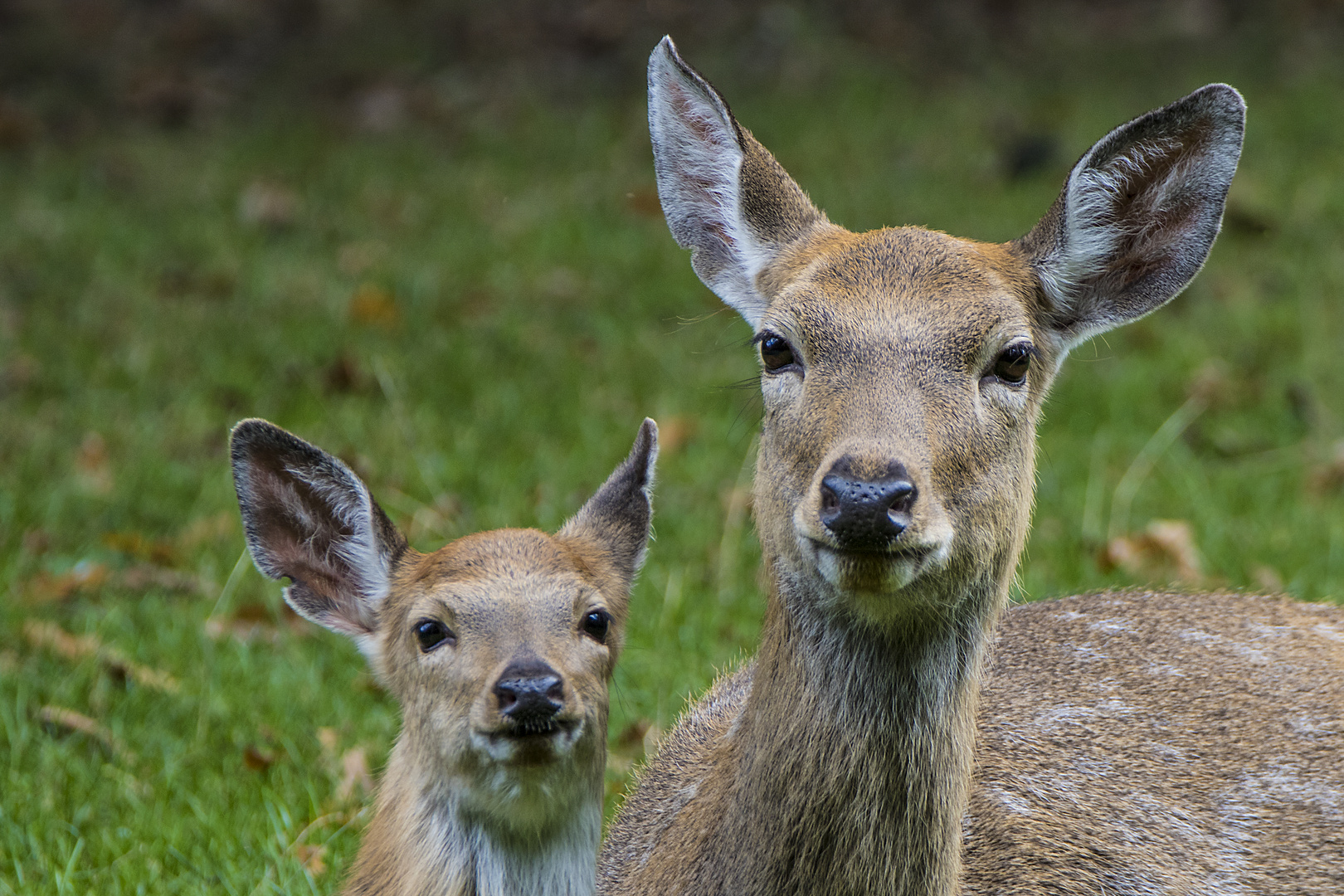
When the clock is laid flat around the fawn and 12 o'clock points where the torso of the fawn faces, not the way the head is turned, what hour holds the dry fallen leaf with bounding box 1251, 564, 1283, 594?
The dry fallen leaf is roughly at 8 o'clock from the fawn.

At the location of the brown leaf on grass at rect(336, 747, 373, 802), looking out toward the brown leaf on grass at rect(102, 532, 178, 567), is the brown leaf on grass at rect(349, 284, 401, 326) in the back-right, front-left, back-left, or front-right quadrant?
front-right

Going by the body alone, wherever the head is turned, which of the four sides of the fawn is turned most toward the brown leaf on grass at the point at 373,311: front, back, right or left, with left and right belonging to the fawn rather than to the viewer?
back

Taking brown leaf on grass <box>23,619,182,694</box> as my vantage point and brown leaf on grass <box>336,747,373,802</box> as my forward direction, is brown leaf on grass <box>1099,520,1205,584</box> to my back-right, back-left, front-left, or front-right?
front-left

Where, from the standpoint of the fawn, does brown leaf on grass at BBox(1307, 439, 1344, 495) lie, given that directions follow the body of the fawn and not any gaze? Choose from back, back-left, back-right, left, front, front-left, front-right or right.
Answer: back-left

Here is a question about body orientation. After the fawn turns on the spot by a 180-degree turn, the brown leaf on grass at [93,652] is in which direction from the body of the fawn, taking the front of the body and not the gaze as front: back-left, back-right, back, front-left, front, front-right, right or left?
front-left

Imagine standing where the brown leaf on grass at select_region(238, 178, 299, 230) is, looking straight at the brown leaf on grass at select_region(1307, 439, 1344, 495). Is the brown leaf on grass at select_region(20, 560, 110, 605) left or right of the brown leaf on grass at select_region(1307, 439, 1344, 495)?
right

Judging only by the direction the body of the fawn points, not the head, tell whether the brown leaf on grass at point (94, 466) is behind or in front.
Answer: behind

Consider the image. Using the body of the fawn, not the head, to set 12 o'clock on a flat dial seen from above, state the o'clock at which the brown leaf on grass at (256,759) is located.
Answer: The brown leaf on grass is roughly at 5 o'clock from the fawn.

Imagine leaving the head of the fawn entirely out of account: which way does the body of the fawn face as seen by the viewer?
toward the camera

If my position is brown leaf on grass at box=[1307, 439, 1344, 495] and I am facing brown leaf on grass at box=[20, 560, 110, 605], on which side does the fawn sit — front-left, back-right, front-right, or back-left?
front-left

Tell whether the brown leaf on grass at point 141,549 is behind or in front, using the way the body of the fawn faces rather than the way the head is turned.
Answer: behind

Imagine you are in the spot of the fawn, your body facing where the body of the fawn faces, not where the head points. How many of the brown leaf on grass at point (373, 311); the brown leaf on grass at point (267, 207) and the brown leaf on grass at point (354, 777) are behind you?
3

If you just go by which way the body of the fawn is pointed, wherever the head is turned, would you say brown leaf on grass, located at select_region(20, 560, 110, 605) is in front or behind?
behind
